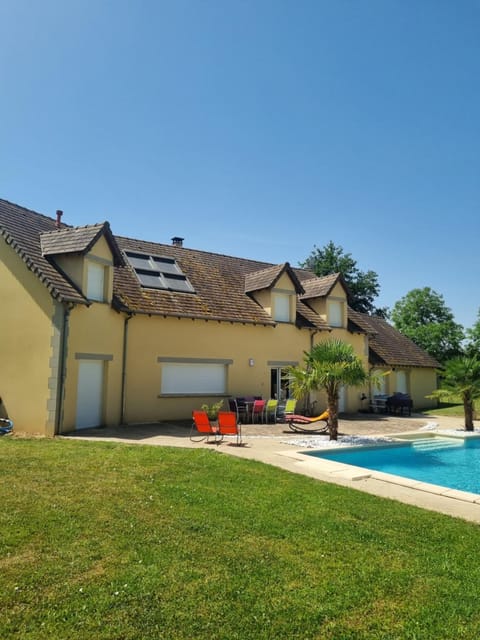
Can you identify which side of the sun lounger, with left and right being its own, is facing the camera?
left

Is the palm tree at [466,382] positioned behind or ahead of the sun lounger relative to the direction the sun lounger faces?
behind

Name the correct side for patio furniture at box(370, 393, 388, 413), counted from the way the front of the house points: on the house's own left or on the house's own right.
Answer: on the house's own left

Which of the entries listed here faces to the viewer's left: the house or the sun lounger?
the sun lounger

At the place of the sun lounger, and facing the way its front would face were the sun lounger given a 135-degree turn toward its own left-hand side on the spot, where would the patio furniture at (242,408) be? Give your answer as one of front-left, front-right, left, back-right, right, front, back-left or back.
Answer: back

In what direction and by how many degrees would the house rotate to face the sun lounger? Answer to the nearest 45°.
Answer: approximately 45° to its left

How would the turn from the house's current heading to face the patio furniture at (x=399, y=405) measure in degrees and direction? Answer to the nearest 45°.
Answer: approximately 90° to its left

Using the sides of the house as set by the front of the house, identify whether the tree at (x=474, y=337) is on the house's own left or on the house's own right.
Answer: on the house's own left

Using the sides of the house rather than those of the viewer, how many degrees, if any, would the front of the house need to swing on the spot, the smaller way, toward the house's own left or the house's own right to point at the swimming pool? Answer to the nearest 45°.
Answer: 0° — it already faces it

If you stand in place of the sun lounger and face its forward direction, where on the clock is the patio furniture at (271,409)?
The patio furniture is roughly at 2 o'clock from the sun lounger.

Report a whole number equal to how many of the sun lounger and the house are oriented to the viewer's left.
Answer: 1
